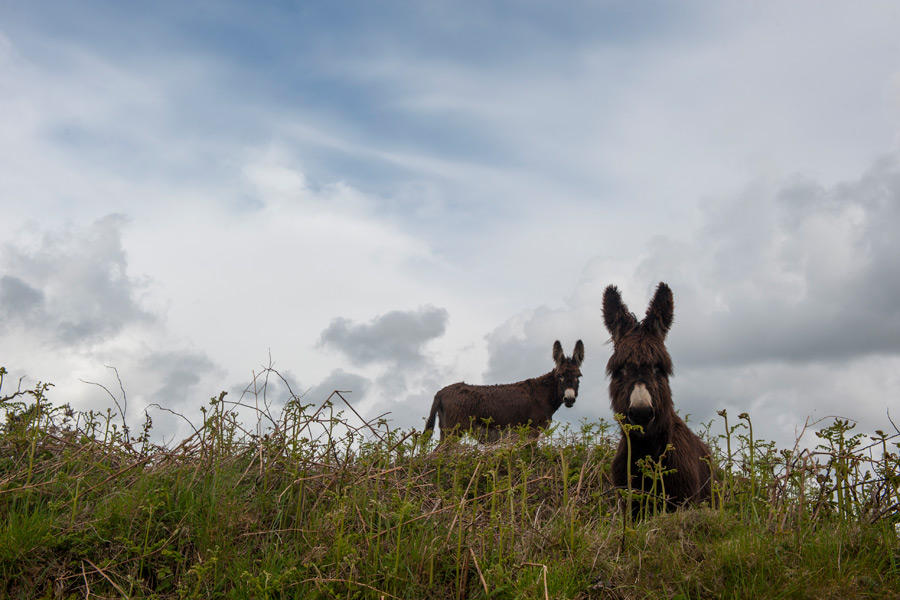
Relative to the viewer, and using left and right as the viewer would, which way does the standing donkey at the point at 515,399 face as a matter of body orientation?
facing to the right of the viewer
